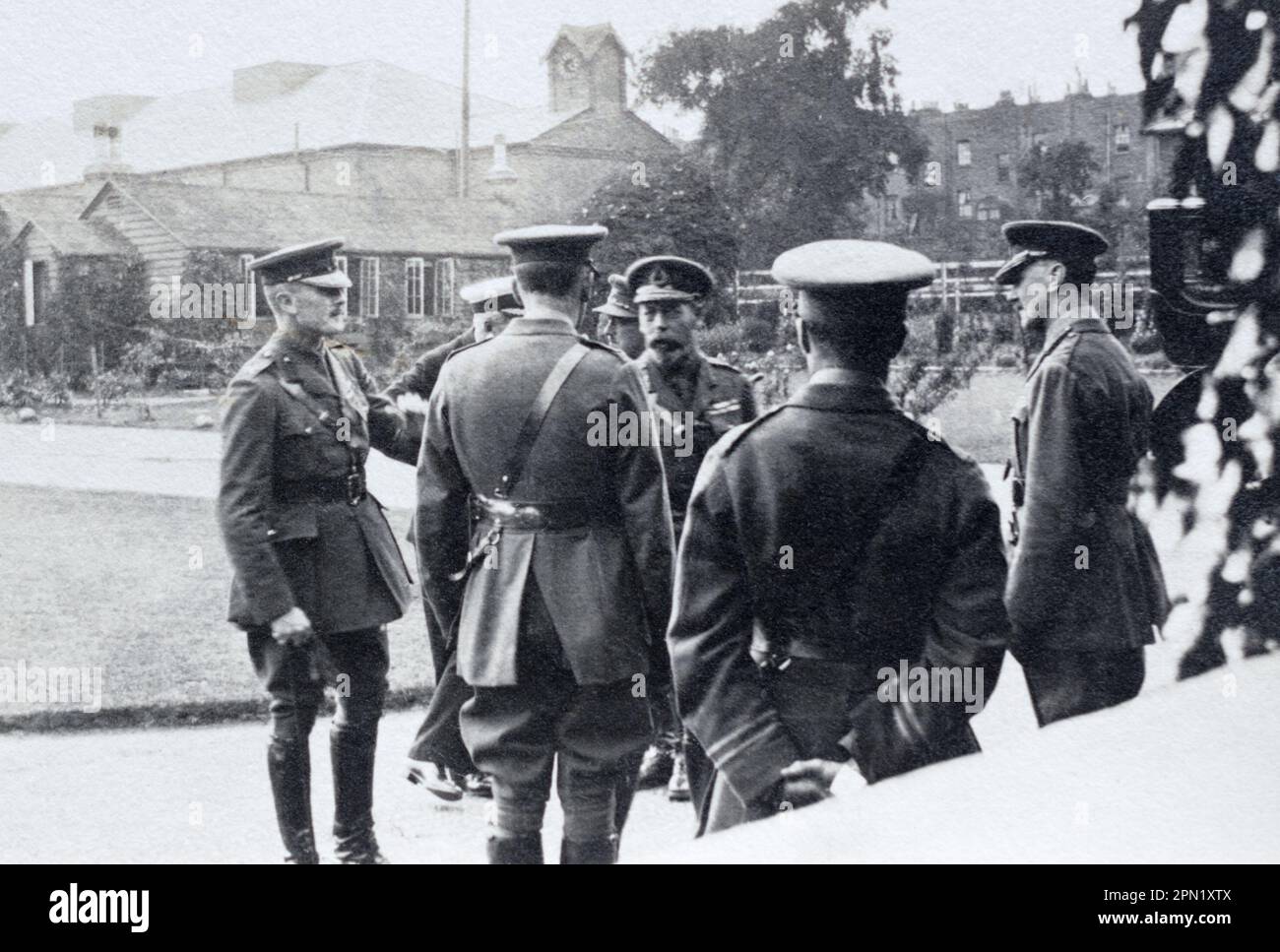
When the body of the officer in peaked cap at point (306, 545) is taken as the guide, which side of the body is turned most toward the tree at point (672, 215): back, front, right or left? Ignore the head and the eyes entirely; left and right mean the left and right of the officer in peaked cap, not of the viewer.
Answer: left

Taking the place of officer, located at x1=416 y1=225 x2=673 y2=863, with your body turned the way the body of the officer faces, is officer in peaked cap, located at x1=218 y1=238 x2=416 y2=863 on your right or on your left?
on your left

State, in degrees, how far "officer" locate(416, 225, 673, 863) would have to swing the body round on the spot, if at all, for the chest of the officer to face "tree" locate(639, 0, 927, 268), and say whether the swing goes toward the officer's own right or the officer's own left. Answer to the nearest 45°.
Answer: approximately 45° to the officer's own right

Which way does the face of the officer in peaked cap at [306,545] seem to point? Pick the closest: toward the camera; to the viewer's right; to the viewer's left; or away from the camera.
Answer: to the viewer's right

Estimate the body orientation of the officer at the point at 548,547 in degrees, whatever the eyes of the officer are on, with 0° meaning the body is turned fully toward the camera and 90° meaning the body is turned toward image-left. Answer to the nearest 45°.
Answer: approximately 180°

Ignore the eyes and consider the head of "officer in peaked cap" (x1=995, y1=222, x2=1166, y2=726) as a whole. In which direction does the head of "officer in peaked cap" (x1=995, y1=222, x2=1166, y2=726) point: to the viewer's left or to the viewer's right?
to the viewer's left

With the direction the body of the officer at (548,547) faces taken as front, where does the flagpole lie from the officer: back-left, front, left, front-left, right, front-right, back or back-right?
front

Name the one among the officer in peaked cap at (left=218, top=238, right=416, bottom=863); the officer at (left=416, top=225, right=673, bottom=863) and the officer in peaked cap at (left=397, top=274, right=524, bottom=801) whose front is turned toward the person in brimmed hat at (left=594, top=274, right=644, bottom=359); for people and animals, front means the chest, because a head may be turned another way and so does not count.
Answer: the officer

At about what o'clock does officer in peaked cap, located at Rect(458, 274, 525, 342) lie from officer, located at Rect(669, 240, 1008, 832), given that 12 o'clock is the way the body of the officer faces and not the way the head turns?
The officer in peaked cap is roughly at 11 o'clock from the officer.

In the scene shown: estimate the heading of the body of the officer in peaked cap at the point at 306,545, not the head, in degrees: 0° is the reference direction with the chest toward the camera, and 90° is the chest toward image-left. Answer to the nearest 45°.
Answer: approximately 315°

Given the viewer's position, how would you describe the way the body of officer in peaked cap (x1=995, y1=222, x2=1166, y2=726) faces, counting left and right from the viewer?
facing to the left of the viewer

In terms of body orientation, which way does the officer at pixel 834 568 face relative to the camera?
away from the camera

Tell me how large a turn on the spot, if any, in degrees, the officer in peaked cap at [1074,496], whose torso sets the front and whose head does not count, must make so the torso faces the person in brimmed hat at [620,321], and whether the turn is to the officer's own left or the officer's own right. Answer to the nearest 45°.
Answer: approximately 45° to the officer's own right

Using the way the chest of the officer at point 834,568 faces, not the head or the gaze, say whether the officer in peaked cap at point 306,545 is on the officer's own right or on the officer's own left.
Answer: on the officer's own left
